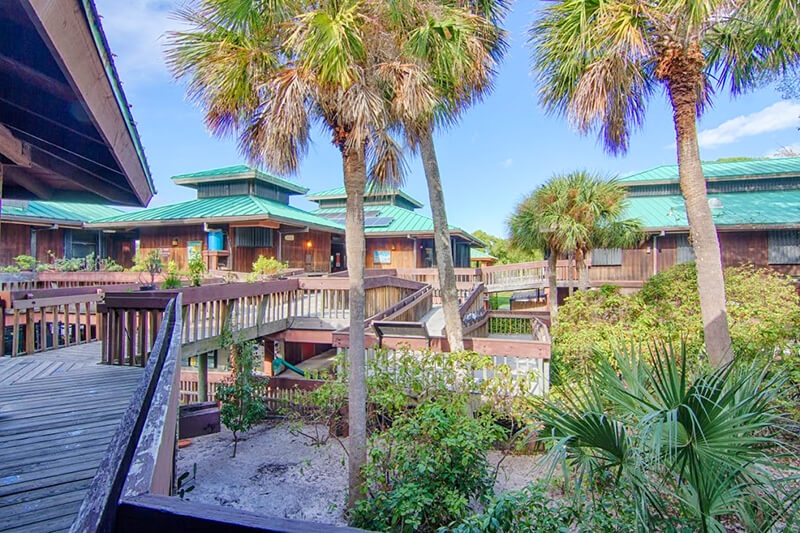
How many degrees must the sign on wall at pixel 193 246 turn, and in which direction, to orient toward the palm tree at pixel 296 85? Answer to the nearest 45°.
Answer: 0° — it already faces it

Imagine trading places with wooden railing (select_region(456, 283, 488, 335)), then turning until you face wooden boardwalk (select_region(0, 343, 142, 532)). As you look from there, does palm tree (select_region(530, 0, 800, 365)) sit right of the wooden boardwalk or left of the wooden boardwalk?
left

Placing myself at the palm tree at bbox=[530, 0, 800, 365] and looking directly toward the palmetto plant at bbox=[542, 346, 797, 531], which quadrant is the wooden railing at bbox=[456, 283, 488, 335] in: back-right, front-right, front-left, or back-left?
back-right

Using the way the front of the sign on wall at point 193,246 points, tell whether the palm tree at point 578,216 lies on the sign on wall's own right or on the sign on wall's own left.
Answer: on the sign on wall's own left

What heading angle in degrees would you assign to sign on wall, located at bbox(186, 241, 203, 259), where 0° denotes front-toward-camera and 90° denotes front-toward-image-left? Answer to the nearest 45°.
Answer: approximately 0°

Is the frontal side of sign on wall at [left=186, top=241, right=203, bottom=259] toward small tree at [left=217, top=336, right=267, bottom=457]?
yes

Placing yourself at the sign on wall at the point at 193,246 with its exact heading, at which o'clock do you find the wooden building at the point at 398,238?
The wooden building is roughly at 9 o'clock from the sign on wall.

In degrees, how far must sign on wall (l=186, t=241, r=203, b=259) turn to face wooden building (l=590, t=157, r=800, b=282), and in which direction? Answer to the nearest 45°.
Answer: approximately 45° to its left

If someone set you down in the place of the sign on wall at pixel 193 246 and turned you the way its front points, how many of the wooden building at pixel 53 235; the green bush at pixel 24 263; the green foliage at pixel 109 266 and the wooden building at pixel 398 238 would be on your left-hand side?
1

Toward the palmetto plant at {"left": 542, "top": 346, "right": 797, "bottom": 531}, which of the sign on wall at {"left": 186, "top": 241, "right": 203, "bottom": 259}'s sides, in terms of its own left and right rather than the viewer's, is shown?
front

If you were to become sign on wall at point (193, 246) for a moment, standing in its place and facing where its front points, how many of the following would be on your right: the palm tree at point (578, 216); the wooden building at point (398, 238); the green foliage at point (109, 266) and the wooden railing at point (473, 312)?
1

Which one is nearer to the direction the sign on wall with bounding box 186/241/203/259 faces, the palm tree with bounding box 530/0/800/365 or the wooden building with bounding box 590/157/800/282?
the palm tree

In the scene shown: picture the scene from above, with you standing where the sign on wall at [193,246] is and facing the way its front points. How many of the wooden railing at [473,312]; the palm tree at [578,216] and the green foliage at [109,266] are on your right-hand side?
1

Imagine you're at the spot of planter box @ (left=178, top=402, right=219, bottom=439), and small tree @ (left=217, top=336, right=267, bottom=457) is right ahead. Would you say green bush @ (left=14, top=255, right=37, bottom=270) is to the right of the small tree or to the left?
left

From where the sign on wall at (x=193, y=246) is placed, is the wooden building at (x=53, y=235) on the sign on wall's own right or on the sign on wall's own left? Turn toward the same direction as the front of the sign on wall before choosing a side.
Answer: on the sign on wall's own right

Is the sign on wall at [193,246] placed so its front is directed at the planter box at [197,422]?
yes

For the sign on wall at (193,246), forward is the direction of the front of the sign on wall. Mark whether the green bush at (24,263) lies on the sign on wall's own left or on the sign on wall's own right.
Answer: on the sign on wall's own right

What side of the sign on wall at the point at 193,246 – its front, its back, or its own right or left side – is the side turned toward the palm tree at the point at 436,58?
front

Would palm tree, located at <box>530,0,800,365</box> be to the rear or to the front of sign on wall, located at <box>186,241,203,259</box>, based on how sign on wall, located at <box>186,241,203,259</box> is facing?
to the front

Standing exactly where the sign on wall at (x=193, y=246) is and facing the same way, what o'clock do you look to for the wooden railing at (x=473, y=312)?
The wooden railing is roughly at 11 o'clock from the sign on wall.
